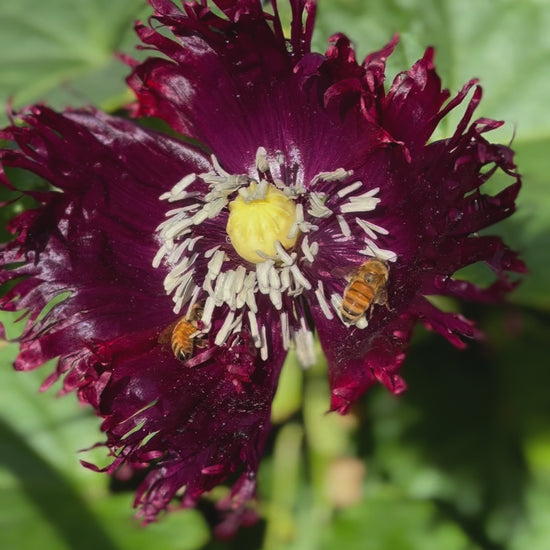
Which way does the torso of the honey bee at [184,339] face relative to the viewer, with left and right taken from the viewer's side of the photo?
facing away from the viewer and to the right of the viewer

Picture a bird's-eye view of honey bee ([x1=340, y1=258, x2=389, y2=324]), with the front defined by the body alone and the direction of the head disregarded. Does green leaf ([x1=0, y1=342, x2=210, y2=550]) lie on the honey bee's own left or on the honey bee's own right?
on the honey bee's own left

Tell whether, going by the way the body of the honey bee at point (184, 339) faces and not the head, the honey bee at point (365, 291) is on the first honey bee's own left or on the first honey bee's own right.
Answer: on the first honey bee's own right
